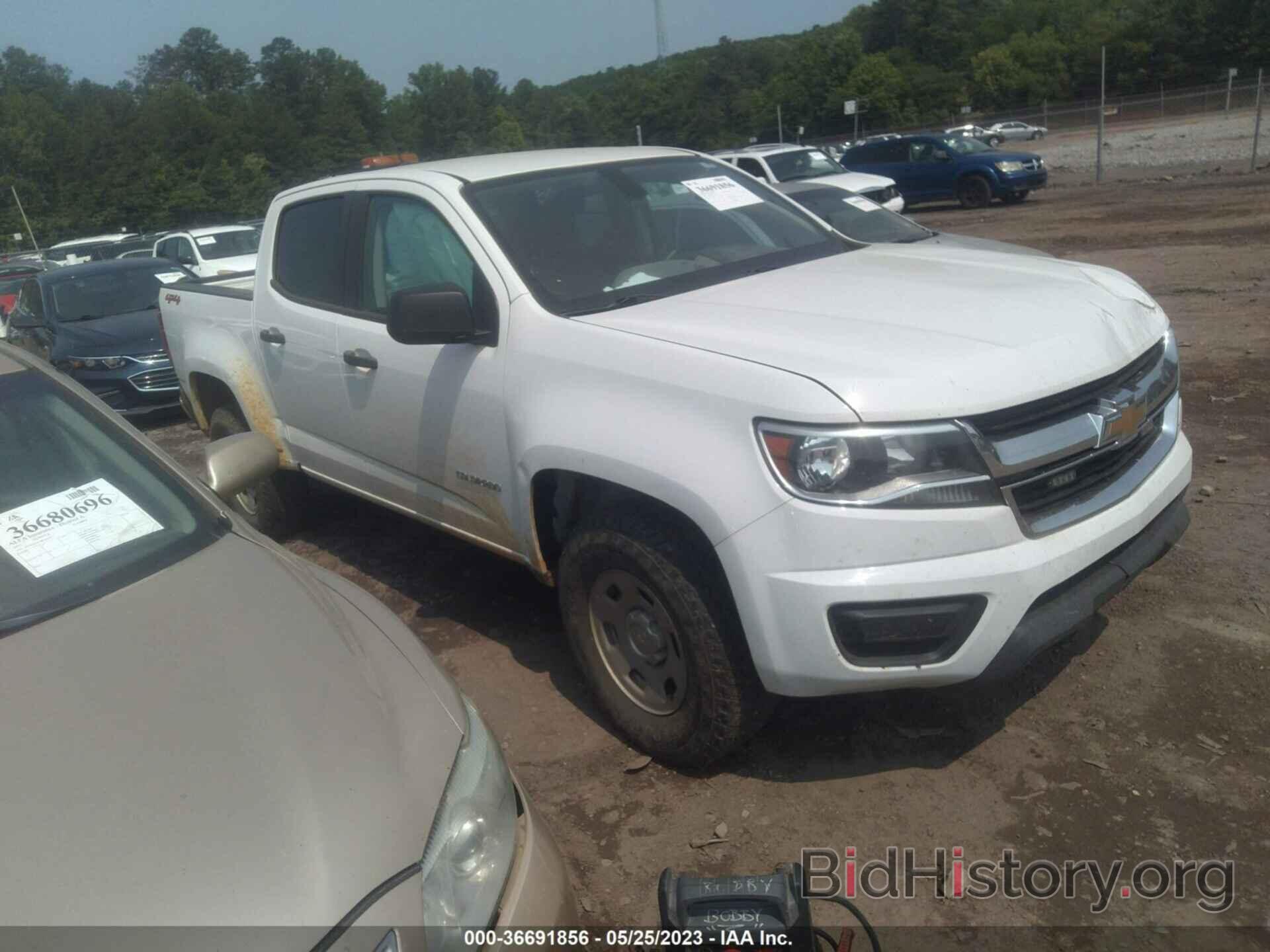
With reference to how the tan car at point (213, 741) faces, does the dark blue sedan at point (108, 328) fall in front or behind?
behind

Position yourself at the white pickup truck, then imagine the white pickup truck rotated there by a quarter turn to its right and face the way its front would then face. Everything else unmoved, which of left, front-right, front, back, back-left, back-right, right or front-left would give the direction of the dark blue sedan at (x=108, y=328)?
right

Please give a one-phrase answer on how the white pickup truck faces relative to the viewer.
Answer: facing the viewer and to the right of the viewer

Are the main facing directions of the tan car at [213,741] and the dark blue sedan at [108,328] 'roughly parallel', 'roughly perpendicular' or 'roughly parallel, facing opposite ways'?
roughly parallel

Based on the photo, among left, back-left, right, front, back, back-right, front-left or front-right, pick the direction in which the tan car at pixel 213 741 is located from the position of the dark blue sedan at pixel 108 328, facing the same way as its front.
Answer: front-right

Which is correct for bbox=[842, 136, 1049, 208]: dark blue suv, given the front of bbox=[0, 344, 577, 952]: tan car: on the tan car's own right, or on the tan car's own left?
on the tan car's own left

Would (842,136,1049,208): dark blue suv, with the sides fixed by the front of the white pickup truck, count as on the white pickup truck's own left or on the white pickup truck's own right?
on the white pickup truck's own left

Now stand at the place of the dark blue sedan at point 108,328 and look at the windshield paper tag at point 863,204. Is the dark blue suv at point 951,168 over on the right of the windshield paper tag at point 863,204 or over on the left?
left

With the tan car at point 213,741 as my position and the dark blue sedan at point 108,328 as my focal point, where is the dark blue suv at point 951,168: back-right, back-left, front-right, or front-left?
front-right

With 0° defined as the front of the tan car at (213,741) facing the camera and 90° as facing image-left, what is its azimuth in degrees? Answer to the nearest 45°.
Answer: approximately 315°

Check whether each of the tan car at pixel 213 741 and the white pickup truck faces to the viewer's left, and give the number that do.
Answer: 0
